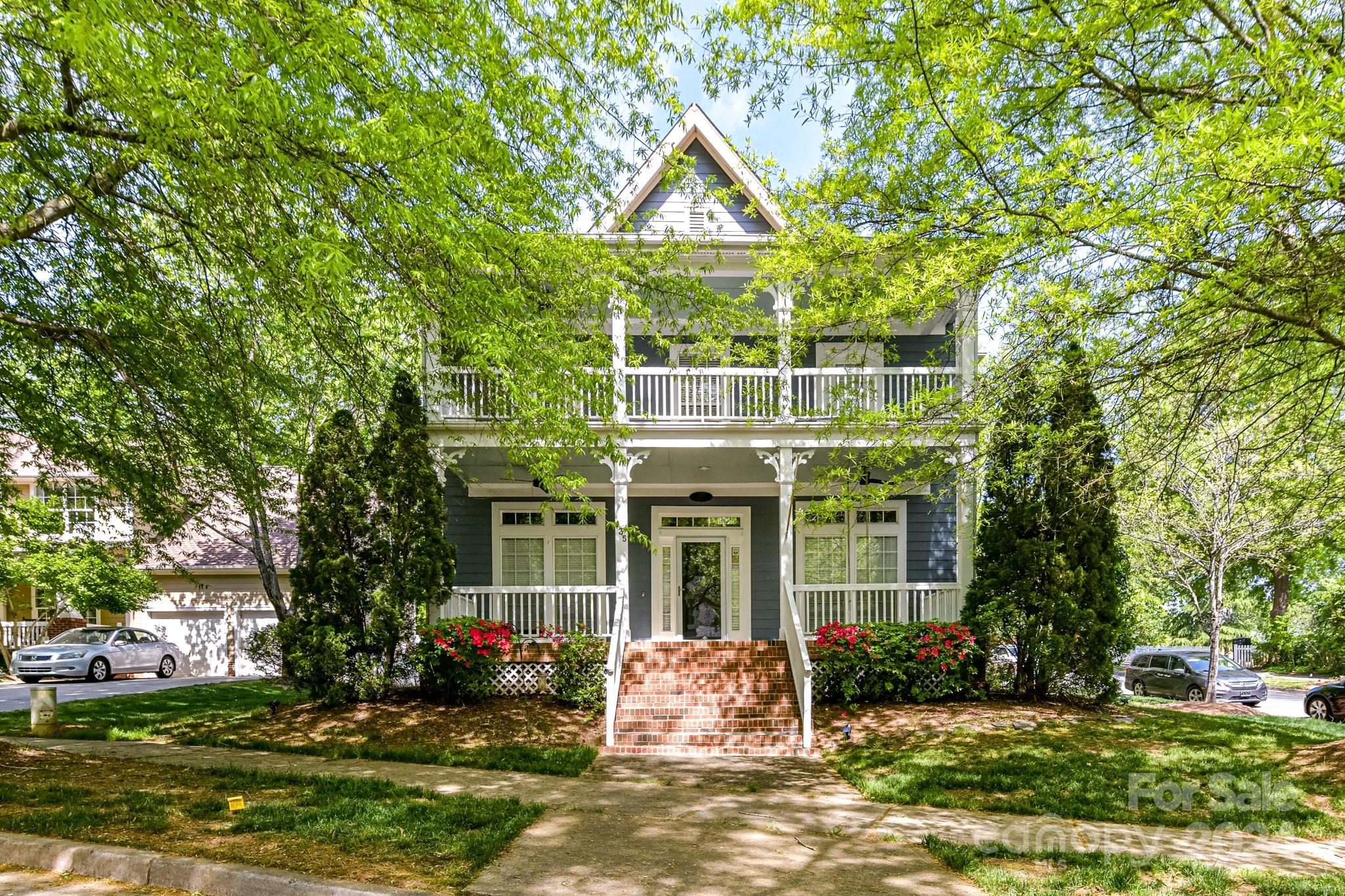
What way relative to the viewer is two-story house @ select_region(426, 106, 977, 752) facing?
toward the camera

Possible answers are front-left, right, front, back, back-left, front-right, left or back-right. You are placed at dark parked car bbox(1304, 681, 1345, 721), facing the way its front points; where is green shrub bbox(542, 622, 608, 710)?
front-left

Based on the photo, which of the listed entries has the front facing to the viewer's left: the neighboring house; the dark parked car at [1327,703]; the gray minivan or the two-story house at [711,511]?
the dark parked car

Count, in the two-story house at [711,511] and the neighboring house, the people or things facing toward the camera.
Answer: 2

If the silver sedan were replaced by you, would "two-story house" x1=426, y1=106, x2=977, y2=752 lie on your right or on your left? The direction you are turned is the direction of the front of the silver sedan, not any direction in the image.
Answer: on your left

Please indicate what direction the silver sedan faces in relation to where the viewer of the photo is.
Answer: facing the viewer and to the left of the viewer

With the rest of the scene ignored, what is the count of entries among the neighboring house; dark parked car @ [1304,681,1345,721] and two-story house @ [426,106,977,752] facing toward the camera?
2

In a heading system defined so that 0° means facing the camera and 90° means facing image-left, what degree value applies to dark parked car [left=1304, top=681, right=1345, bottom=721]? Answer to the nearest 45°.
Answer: approximately 90°
